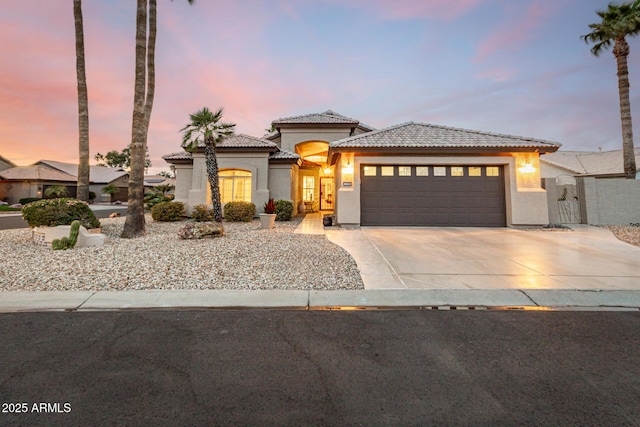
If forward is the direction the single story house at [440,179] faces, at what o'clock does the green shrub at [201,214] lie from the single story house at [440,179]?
The green shrub is roughly at 3 o'clock from the single story house.

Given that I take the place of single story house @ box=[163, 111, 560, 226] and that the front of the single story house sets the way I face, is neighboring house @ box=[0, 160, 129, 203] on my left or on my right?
on my right

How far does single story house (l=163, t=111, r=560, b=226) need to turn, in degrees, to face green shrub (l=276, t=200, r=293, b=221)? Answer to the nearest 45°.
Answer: approximately 90° to its right

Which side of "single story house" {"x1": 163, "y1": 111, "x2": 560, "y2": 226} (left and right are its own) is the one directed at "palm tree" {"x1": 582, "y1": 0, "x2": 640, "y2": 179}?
left

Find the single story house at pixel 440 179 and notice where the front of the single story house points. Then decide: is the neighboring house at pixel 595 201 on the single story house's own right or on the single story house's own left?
on the single story house's own left

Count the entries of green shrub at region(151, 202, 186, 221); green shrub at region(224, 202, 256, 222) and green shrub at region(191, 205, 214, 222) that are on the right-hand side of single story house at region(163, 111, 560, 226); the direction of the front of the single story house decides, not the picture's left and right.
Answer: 3

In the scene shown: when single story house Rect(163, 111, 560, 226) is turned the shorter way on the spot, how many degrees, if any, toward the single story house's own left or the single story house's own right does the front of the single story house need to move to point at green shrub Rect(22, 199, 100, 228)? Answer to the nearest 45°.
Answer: approximately 45° to the single story house's own right

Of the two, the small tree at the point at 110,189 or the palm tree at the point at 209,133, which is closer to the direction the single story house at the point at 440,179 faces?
the palm tree

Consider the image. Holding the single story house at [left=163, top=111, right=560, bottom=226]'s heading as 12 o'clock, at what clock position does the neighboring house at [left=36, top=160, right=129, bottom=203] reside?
The neighboring house is roughly at 4 o'clock from the single story house.

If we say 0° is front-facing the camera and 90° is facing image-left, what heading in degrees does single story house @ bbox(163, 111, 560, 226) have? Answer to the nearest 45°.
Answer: approximately 0°

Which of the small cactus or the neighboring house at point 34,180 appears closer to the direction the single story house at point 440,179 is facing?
the small cactus

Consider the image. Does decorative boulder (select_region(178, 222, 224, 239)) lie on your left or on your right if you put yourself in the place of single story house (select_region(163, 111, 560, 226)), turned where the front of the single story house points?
on your right

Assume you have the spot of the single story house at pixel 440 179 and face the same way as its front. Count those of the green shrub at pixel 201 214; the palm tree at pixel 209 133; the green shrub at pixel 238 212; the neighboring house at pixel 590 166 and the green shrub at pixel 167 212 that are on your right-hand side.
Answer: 4
